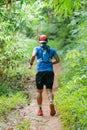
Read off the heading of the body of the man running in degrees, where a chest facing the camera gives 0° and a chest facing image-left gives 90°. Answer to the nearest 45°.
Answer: approximately 180°
